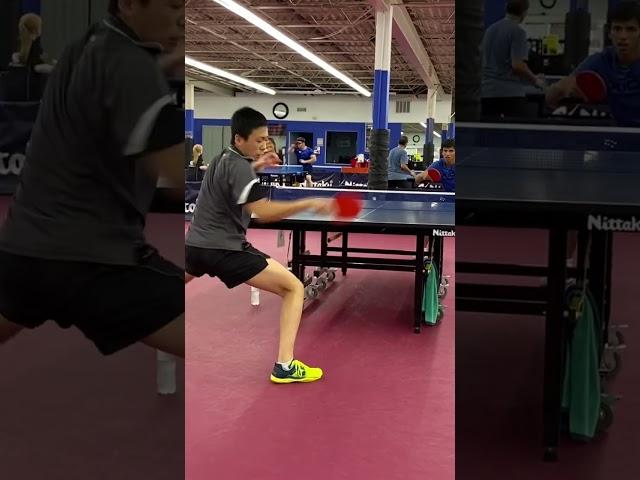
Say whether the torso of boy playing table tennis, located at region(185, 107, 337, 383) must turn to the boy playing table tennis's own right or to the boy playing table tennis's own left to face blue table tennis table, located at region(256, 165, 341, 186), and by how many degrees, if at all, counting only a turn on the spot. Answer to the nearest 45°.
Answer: approximately 90° to the boy playing table tennis's own left

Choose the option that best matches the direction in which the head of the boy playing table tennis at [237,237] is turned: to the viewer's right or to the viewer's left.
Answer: to the viewer's right

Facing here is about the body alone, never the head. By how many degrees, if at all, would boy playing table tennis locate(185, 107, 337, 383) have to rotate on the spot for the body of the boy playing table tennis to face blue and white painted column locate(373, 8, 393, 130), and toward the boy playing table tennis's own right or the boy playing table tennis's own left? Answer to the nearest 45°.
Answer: approximately 90° to the boy playing table tennis's own left

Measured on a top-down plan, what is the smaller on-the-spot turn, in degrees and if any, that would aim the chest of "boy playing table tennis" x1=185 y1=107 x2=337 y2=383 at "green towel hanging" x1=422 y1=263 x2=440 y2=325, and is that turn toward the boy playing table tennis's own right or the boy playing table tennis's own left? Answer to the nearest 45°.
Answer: approximately 45° to the boy playing table tennis's own left

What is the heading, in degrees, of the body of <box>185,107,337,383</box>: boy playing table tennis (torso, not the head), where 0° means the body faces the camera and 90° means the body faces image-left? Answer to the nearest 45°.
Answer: approximately 270°

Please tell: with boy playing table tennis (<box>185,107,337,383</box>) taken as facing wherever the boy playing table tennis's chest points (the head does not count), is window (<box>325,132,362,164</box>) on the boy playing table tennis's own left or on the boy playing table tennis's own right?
on the boy playing table tennis's own left

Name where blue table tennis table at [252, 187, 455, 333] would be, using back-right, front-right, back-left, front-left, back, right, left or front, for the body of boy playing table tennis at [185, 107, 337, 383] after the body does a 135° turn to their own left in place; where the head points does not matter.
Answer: right
